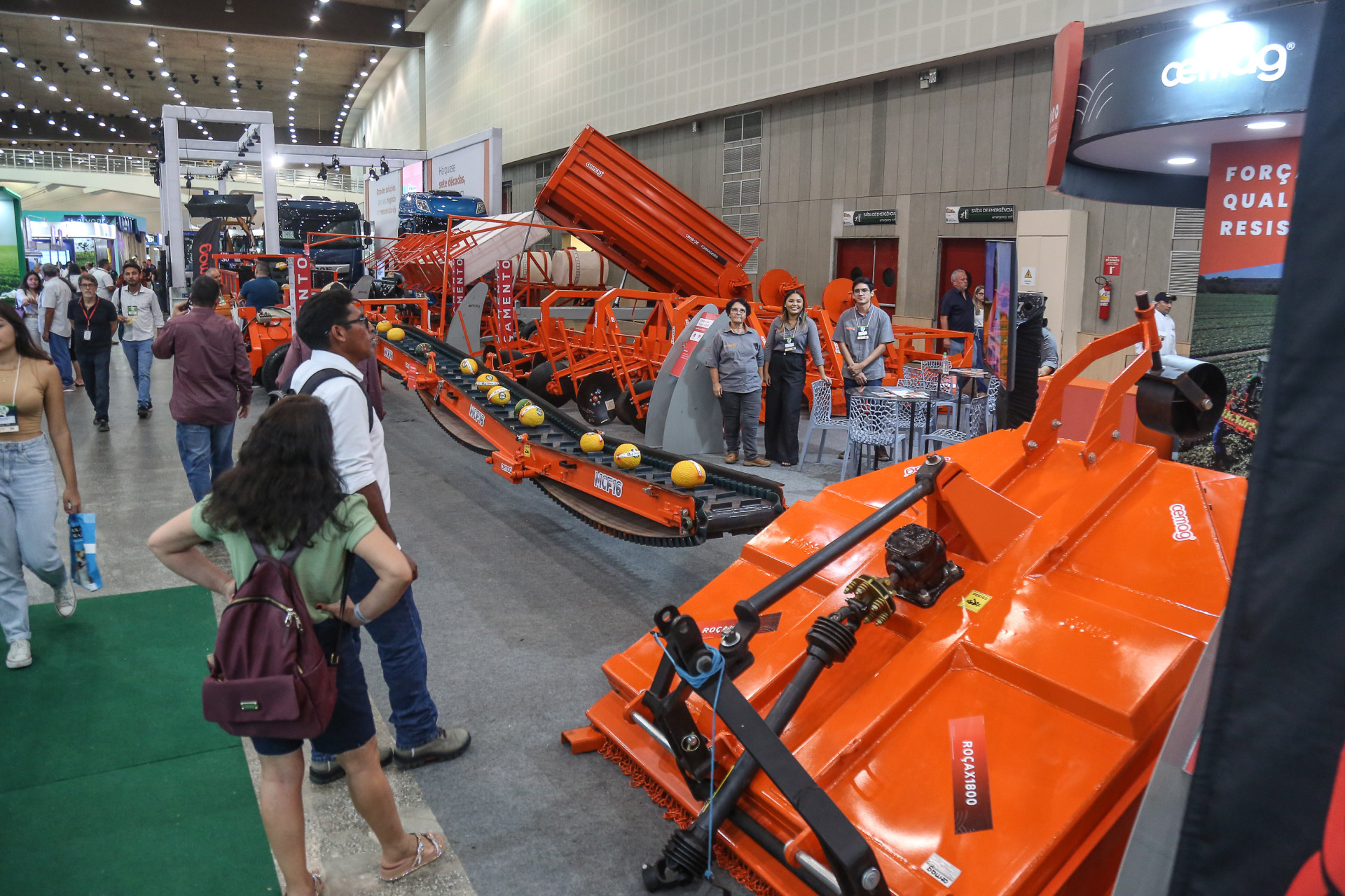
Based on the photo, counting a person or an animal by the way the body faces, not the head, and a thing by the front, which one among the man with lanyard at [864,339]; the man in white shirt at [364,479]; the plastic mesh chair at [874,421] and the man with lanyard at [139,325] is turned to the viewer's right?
the man in white shirt

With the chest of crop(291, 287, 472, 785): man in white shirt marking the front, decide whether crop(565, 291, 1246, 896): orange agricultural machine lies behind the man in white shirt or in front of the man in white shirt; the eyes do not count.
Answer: in front

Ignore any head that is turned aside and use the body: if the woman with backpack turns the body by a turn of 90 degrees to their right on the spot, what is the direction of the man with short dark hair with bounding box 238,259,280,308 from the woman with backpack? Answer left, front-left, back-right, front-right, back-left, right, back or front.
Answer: back-left

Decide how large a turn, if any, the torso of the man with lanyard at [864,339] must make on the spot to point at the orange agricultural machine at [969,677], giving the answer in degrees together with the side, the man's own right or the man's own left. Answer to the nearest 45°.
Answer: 0° — they already face it

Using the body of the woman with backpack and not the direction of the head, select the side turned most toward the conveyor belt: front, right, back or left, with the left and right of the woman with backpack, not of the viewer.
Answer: front

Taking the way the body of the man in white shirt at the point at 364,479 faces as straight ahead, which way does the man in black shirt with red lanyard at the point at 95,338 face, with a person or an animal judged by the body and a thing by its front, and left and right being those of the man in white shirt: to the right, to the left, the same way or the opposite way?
to the right

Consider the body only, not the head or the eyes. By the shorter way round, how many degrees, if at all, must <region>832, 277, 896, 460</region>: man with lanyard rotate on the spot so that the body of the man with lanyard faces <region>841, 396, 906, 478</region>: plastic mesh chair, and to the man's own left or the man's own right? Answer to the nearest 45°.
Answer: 0° — they already face it

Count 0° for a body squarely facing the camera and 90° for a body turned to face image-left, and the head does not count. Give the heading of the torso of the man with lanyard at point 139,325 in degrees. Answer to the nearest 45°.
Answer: approximately 0°

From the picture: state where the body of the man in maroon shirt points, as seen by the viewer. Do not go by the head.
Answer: away from the camera

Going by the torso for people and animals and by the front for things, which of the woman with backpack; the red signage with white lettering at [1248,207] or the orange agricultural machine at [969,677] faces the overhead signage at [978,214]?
the woman with backpack

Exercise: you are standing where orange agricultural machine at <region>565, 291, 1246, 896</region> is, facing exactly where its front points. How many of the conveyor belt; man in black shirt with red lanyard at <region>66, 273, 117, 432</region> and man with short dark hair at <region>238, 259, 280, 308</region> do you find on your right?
3

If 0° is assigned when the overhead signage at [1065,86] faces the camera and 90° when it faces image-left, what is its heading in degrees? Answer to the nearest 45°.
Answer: approximately 90°

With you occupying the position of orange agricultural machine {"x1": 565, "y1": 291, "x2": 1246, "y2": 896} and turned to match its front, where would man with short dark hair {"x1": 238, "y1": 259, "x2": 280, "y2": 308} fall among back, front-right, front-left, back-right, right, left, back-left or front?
right

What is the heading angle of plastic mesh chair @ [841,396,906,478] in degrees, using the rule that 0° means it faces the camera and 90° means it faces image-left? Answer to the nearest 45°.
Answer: approximately 180°

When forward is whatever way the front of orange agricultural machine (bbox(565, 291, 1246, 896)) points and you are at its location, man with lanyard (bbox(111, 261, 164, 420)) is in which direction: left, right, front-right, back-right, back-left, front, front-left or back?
right
